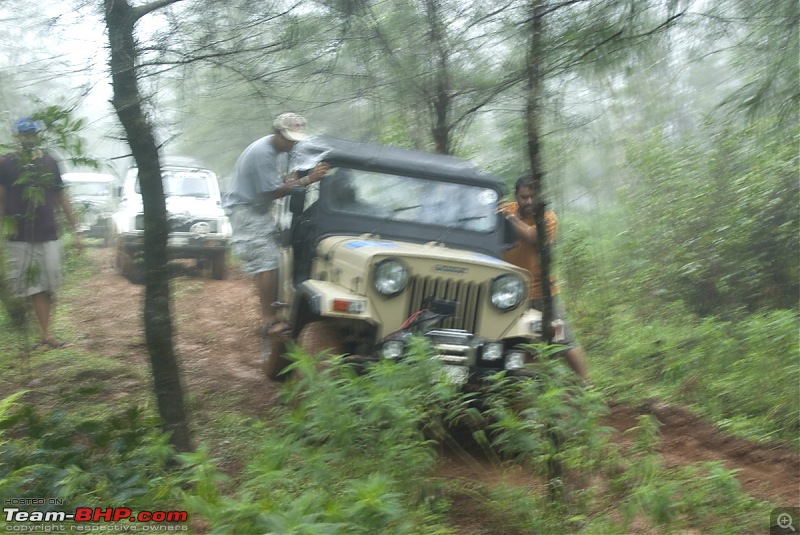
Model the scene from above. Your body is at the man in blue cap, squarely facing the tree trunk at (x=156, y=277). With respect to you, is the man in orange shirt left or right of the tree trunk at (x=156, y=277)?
left

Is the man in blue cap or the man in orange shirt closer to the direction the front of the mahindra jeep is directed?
the man in orange shirt

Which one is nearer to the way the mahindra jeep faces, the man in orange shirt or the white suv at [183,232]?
the man in orange shirt

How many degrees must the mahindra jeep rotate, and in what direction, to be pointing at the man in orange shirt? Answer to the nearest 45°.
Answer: approximately 90° to its left

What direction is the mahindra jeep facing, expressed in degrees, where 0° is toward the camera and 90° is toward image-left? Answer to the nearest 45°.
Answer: approximately 315°

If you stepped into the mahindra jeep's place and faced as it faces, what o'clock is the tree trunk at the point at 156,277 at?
The tree trunk is roughly at 3 o'clock from the mahindra jeep.

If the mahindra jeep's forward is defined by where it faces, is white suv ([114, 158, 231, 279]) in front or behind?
behind
